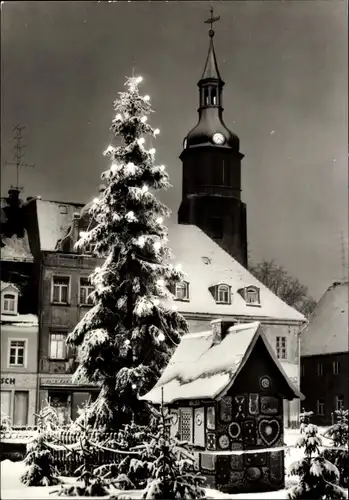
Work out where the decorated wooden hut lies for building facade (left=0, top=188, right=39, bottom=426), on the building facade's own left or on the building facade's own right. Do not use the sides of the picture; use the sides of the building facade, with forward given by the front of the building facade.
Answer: on the building facade's own left

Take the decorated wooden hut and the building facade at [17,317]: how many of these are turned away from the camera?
0

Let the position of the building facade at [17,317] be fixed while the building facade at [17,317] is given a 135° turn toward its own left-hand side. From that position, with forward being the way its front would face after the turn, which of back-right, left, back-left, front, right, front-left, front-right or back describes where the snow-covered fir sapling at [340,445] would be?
front-right

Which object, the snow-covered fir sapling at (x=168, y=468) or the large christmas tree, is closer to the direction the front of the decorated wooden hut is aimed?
the snow-covered fir sapling

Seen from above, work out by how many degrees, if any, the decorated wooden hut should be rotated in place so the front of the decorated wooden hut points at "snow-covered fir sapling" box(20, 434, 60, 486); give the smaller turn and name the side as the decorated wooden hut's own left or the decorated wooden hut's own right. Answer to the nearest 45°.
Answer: approximately 45° to the decorated wooden hut's own right

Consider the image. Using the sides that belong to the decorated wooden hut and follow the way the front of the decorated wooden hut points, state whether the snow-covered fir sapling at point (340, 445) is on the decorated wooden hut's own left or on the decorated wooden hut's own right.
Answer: on the decorated wooden hut's own left

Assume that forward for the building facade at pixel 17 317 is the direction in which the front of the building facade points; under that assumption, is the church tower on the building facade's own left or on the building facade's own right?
on the building facade's own left

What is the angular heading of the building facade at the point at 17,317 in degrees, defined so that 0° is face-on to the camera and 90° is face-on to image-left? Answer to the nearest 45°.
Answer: approximately 0°
